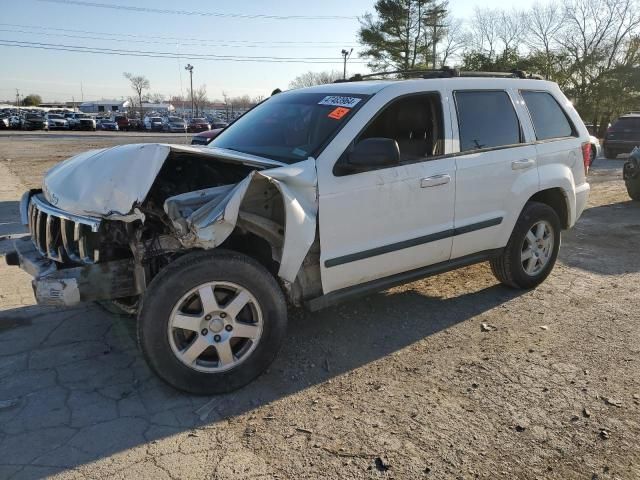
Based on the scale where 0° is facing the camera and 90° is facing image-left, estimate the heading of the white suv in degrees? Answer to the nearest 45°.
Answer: approximately 45°

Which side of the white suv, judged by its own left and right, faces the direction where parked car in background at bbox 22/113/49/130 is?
right
